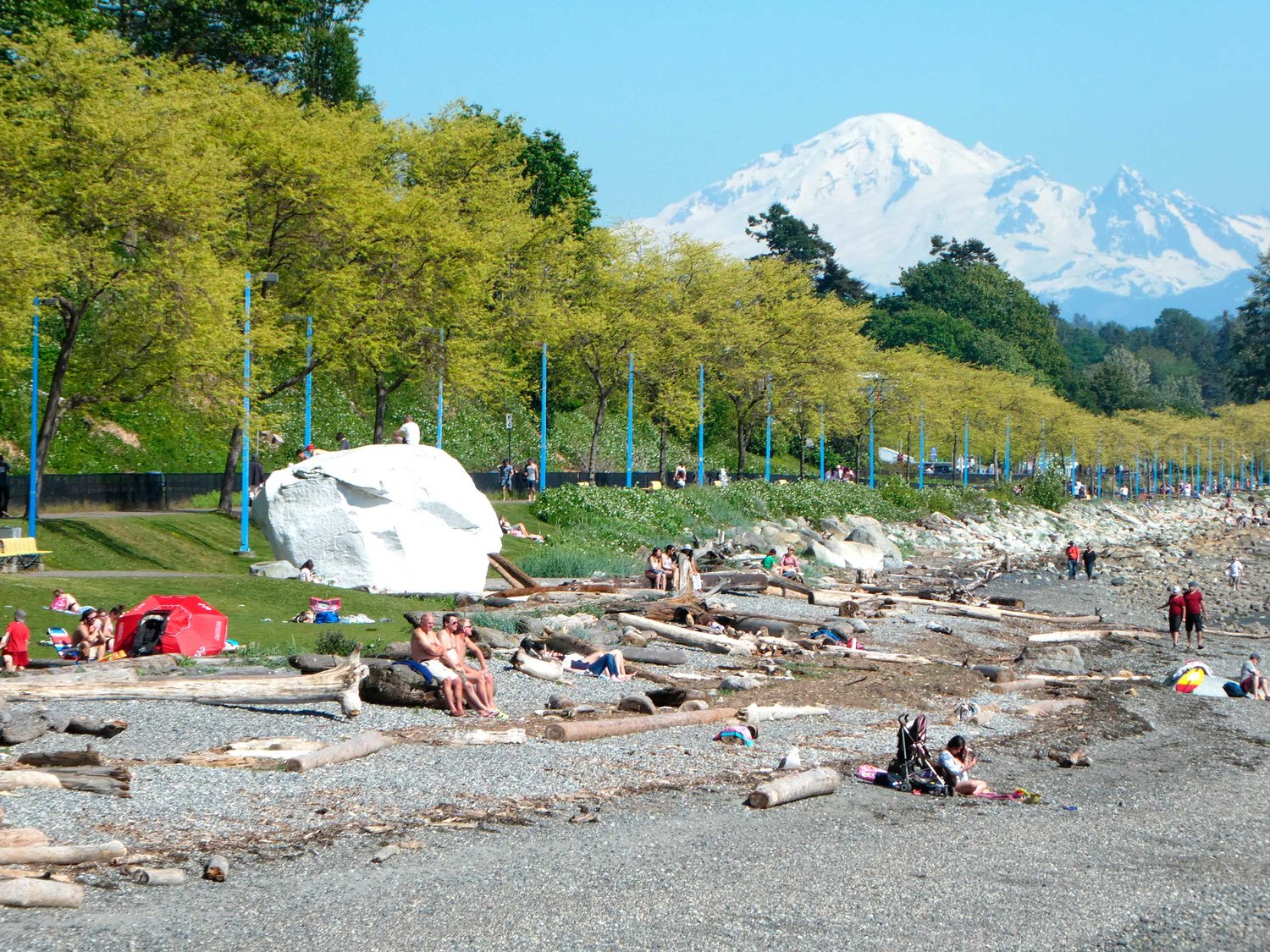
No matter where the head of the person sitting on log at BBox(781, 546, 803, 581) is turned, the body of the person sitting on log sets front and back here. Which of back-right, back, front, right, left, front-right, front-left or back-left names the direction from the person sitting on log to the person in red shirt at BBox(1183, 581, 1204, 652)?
front-left

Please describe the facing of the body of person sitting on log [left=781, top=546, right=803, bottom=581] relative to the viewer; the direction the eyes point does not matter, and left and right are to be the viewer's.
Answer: facing the viewer

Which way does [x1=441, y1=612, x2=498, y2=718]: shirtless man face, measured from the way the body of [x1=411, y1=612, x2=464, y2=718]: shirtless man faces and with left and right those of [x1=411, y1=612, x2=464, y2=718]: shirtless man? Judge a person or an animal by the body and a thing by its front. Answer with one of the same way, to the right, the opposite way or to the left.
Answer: the same way

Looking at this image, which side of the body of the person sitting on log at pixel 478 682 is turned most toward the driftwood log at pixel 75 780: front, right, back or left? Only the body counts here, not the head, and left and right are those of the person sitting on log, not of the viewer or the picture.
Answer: right

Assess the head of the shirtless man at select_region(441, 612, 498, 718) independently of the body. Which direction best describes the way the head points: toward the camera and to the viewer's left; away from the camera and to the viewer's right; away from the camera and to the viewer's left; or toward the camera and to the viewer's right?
toward the camera and to the viewer's right

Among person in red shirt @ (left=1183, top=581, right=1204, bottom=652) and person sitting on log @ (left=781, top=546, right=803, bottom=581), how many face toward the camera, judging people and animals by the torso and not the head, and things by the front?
2

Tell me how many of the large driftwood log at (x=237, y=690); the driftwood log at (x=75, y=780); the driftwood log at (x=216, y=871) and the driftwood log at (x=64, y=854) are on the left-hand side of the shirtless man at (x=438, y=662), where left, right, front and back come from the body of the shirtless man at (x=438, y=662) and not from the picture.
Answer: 0

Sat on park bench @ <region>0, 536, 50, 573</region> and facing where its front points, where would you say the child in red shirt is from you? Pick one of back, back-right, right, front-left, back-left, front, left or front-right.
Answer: front-right

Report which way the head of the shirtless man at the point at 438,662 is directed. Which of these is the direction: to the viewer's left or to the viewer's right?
to the viewer's right

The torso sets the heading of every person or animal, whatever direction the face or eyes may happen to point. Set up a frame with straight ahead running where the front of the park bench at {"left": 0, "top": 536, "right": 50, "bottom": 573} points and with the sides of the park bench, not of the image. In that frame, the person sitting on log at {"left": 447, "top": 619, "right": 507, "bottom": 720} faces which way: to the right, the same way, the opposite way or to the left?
the same way

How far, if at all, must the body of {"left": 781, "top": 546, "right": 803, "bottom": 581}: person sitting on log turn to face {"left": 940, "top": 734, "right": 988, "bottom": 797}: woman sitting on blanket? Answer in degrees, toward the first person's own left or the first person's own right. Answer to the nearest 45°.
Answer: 0° — they already face them

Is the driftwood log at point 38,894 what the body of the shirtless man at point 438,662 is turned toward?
no

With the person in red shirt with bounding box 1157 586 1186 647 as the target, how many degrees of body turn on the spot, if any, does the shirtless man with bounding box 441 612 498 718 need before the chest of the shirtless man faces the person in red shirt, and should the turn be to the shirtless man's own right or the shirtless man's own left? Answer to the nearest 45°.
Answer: approximately 90° to the shirtless man's own left

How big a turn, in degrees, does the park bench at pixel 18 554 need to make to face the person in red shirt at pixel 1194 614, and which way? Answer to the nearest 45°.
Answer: approximately 45° to its left

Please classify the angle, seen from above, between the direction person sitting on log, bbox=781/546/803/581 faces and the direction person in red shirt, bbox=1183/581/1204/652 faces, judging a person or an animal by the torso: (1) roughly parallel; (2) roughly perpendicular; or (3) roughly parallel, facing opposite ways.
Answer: roughly parallel
